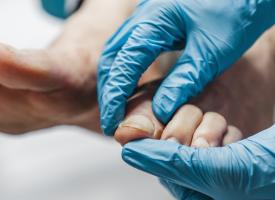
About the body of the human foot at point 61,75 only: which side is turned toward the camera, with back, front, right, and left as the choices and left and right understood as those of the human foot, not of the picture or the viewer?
left

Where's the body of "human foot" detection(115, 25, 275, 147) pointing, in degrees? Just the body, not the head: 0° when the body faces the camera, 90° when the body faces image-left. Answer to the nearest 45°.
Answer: approximately 45°
